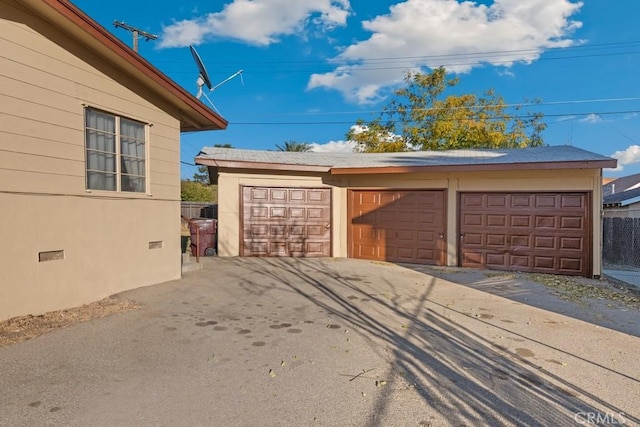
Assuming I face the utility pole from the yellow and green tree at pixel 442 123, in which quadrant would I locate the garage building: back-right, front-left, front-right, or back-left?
front-left

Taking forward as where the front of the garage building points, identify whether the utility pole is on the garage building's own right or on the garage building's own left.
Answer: on the garage building's own right

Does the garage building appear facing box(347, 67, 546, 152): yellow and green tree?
no

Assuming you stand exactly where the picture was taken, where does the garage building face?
facing the viewer

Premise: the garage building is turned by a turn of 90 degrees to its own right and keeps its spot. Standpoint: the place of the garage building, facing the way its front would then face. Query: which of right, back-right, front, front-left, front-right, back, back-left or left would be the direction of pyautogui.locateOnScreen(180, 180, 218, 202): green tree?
front-right
